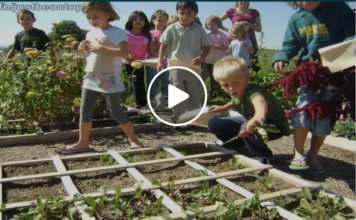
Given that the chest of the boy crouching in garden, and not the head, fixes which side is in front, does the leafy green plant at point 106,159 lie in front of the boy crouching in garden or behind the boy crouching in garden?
in front

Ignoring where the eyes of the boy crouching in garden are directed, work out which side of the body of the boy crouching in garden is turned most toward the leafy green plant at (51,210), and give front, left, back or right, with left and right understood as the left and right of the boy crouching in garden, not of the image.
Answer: front

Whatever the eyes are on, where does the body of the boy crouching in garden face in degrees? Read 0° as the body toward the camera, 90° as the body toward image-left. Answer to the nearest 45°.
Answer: approximately 45°

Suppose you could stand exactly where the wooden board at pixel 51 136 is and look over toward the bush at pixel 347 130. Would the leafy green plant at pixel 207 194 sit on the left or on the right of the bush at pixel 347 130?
right

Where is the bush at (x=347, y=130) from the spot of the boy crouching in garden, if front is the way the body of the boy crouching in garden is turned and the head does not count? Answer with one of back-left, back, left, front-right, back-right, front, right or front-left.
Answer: back

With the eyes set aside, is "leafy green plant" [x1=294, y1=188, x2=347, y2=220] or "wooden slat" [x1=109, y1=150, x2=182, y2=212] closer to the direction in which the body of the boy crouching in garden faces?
the wooden slat

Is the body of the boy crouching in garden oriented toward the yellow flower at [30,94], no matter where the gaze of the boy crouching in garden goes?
no

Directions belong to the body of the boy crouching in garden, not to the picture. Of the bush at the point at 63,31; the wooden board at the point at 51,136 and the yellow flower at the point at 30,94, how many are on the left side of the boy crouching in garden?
0

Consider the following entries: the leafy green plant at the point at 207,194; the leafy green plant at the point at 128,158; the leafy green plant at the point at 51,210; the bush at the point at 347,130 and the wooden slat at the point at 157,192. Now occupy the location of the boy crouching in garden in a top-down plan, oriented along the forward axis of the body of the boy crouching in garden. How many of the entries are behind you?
1

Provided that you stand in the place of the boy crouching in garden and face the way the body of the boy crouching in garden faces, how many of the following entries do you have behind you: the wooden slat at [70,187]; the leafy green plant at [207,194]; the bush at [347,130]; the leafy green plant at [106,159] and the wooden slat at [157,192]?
1

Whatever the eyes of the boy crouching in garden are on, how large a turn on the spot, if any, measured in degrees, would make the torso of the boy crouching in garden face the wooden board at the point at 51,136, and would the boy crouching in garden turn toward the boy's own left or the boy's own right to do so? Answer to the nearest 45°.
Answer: approximately 45° to the boy's own right

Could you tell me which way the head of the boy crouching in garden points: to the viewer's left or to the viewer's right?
to the viewer's left

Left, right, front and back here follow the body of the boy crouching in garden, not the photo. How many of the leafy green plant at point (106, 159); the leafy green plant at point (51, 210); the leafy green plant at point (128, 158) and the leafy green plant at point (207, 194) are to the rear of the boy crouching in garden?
0

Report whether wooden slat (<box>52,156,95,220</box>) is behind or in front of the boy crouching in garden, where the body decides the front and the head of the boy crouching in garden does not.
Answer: in front

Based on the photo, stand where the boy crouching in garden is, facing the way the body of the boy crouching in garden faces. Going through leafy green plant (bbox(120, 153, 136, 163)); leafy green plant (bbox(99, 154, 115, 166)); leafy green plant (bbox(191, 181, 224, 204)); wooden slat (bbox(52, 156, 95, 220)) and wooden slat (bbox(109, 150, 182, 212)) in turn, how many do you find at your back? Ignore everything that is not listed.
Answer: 0
